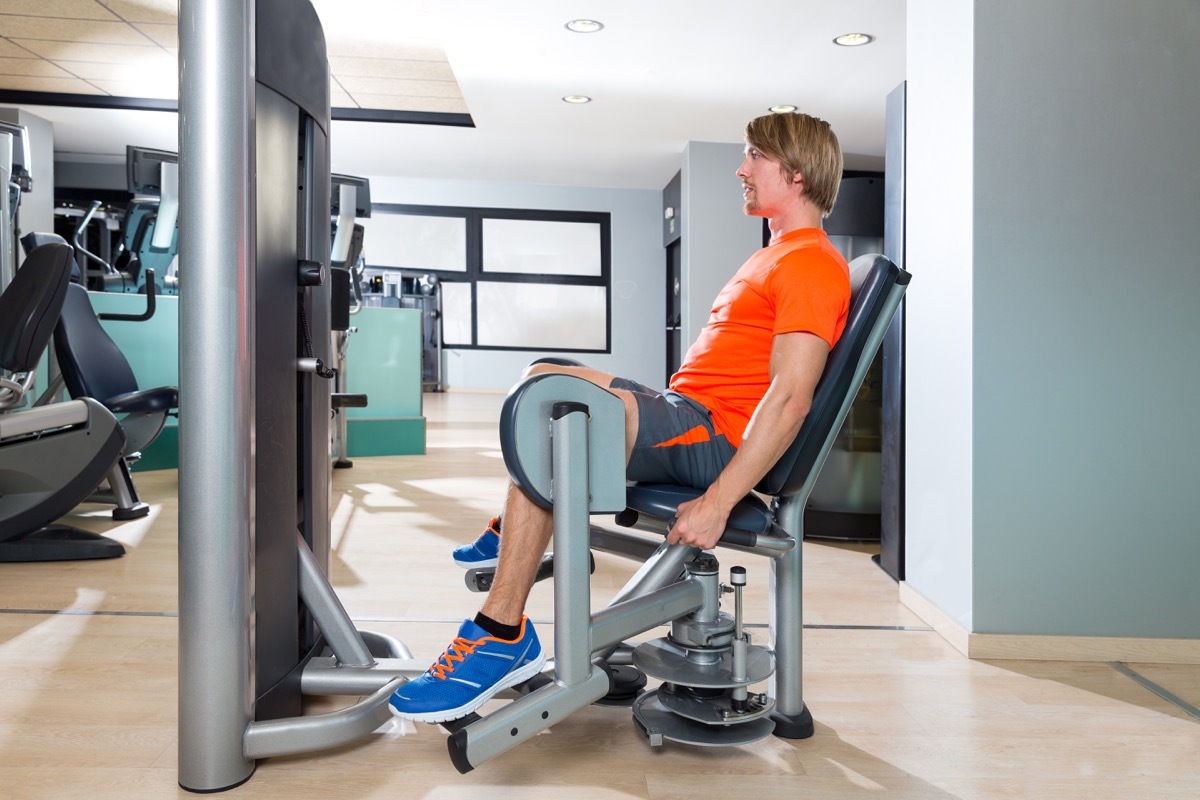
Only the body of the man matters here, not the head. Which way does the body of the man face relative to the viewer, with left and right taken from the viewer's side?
facing to the left of the viewer

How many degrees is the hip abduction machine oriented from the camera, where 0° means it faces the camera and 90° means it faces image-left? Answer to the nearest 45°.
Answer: approximately 90°

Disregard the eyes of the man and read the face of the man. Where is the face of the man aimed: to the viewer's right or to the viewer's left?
to the viewer's left

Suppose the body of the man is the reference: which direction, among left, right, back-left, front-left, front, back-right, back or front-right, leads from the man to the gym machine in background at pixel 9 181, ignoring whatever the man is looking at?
front-right

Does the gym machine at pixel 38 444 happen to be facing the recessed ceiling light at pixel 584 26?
no

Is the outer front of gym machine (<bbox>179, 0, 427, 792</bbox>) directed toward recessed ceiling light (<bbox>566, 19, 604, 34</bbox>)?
no

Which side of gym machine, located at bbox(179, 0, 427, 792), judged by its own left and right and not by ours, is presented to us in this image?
right

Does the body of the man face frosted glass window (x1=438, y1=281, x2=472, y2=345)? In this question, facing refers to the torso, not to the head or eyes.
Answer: no

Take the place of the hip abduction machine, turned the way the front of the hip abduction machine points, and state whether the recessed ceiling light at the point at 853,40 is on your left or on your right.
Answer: on your right

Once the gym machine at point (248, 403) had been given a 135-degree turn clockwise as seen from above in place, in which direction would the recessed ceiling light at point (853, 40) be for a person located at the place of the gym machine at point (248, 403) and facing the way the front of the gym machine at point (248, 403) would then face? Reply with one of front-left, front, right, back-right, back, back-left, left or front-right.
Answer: back

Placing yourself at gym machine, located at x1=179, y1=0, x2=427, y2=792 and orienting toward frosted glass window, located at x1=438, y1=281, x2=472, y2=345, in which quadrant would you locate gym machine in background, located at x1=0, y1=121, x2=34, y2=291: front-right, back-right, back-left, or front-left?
front-left

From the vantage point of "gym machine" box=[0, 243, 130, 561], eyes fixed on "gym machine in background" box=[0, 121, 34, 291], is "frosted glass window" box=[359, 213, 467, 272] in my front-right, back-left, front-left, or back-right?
front-right
